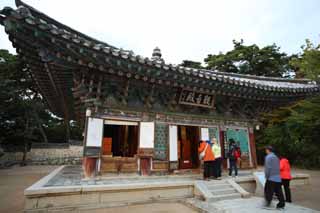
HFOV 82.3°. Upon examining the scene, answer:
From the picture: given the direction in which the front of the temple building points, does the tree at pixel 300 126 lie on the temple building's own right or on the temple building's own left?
on the temple building's own left

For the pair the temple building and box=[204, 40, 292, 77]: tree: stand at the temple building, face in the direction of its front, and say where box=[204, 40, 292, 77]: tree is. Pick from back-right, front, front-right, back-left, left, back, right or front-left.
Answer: left

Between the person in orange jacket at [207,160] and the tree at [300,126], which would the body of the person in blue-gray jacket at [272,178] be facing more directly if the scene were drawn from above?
the person in orange jacket

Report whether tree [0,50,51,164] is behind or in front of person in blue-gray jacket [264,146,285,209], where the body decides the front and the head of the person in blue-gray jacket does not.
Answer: in front

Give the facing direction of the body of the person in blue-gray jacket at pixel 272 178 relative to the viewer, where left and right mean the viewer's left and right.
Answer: facing away from the viewer and to the left of the viewer
